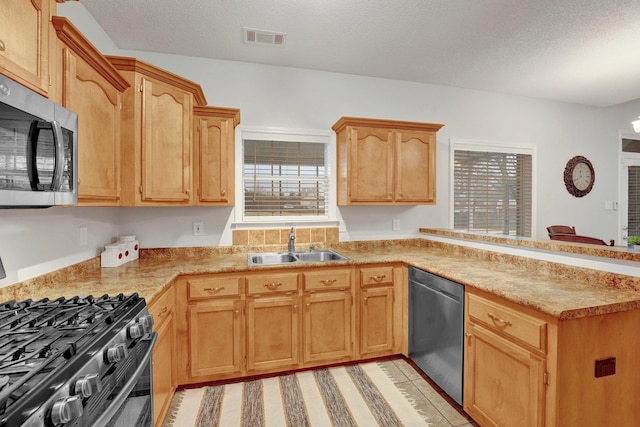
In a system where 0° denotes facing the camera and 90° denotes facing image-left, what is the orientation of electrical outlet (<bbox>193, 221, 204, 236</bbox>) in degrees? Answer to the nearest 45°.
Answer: approximately 0°

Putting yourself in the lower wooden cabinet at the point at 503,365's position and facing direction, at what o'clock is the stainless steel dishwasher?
The stainless steel dishwasher is roughly at 3 o'clock from the lower wooden cabinet.

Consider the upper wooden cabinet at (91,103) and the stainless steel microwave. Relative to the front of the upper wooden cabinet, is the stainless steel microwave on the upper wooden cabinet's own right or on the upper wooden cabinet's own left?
on the upper wooden cabinet's own right

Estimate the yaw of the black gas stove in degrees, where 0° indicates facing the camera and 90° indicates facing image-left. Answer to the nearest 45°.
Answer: approximately 315°

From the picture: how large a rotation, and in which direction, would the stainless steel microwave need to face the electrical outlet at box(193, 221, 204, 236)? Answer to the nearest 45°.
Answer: approximately 90° to its left

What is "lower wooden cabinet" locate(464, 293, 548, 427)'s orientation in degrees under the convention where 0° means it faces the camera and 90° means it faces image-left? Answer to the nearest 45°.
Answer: approximately 45°

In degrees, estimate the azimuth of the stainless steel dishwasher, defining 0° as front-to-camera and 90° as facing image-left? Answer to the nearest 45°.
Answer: approximately 45°

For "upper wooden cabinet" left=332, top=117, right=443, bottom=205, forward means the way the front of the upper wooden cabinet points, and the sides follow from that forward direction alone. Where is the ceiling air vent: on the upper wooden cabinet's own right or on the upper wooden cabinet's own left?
on the upper wooden cabinet's own right
